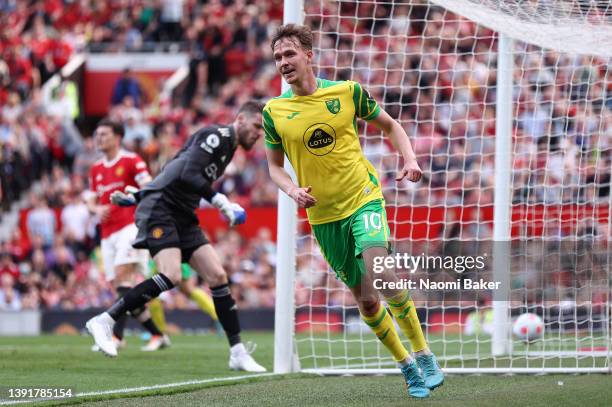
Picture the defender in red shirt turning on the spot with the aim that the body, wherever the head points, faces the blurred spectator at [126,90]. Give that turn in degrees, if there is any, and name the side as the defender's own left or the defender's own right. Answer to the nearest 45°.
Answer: approximately 135° to the defender's own right

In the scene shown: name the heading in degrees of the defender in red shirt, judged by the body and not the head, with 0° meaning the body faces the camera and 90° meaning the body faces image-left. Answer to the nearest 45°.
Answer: approximately 45°

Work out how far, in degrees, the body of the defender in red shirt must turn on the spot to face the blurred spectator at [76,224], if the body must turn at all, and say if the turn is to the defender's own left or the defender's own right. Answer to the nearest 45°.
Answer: approximately 135° to the defender's own right

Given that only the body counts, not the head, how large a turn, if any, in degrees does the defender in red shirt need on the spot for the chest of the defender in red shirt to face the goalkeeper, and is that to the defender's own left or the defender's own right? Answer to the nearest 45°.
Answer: approximately 45° to the defender's own left

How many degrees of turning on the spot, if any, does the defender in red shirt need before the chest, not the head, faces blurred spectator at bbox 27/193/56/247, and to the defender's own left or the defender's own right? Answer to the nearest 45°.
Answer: approximately 135° to the defender's own right

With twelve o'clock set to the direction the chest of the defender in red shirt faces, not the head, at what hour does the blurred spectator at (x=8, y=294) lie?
The blurred spectator is roughly at 4 o'clock from the defender in red shirt.

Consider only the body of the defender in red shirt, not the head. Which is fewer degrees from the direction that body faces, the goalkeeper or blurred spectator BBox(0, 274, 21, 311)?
the goalkeeper

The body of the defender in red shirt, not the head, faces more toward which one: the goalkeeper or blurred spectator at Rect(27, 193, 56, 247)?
the goalkeeper

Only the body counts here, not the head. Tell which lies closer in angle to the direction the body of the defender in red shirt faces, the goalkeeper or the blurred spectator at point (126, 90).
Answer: the goalkeeper
